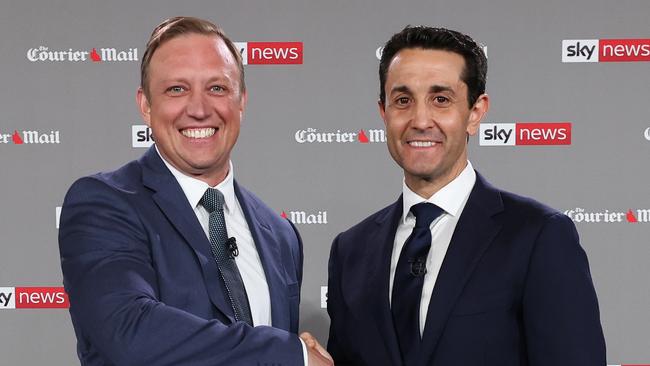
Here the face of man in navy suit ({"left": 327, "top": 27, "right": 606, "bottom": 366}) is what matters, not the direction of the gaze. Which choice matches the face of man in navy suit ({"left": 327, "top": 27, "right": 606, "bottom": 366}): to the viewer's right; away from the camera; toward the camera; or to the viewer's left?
toward the camera

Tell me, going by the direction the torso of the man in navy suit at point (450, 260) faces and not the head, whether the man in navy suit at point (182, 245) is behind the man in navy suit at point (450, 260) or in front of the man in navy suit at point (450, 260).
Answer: in front

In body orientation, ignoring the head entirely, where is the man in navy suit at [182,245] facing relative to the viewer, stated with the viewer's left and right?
facing the viewer and to the right of the viewer

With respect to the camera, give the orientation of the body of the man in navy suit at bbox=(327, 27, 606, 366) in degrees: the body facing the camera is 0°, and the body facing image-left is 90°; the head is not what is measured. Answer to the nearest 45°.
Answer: approximately 45°

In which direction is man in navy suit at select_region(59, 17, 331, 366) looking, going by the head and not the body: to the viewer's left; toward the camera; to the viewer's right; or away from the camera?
toward the camera

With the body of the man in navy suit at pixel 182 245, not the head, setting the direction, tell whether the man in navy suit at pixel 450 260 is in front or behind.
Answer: in front

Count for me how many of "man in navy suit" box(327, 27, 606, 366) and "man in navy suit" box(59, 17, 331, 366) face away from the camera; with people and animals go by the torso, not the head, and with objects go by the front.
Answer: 0
